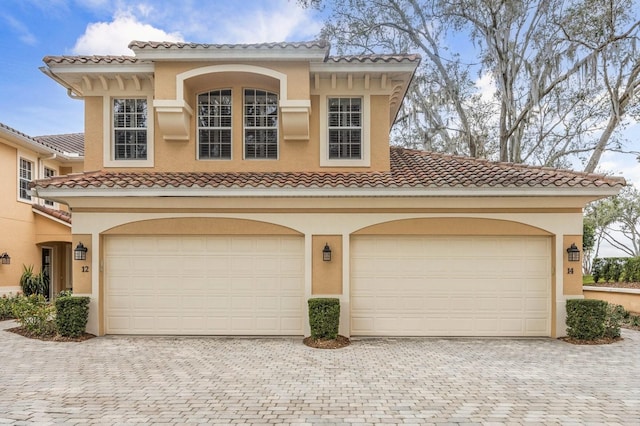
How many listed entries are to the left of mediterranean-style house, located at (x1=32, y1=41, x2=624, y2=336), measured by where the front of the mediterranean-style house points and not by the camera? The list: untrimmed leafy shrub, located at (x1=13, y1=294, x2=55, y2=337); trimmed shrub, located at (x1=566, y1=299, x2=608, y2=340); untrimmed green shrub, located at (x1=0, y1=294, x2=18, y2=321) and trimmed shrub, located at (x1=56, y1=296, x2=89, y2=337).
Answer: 1

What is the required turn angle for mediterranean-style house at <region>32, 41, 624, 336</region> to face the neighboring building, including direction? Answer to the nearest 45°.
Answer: approximately 135° to its right

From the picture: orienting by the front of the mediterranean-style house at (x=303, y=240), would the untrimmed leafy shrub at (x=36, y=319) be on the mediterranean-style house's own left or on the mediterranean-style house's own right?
on the mediterranean-style house's own right

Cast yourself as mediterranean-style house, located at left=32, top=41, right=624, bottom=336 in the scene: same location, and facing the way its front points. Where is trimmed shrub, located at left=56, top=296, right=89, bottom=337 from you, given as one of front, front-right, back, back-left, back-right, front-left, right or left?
right

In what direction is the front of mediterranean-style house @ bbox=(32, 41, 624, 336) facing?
toward the camera

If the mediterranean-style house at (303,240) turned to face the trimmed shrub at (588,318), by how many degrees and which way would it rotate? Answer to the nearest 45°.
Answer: approximately 90° to its left

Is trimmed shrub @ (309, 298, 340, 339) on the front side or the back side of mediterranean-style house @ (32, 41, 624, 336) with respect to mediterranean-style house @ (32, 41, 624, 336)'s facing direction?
on the front side
